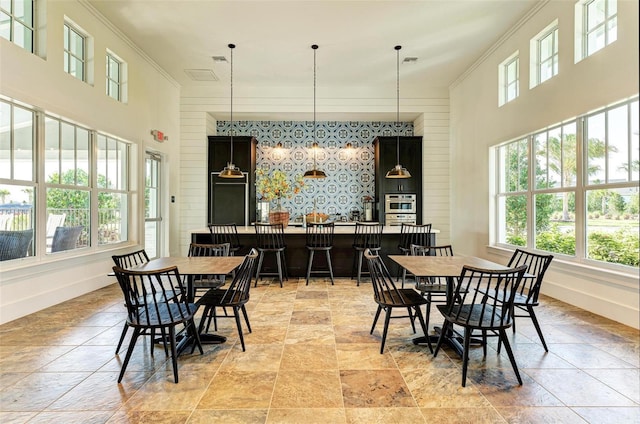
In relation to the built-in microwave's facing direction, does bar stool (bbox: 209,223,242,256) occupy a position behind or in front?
in front

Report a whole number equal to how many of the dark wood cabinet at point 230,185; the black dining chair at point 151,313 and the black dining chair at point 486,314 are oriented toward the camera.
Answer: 1

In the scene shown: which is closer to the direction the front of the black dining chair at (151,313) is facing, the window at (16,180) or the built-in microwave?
the built-in microwave

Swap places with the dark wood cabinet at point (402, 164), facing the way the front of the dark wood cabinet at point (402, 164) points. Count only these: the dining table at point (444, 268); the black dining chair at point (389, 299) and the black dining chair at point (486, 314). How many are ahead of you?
3

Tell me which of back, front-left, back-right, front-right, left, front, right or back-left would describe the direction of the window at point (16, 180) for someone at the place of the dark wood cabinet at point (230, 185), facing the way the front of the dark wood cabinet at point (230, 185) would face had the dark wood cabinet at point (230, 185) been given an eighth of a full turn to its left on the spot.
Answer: right

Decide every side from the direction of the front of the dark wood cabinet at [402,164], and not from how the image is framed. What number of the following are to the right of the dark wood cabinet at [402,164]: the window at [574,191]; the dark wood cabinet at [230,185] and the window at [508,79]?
1

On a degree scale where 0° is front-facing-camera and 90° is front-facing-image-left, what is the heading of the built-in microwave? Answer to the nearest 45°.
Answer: approximately 0°

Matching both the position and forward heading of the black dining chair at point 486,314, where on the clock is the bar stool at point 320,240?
The bar stool is roughly at 12 o'clock from the black dining chair.

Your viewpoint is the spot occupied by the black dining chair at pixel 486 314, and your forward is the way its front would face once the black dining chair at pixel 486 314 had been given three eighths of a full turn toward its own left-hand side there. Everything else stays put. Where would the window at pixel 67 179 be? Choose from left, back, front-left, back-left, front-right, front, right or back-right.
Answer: right

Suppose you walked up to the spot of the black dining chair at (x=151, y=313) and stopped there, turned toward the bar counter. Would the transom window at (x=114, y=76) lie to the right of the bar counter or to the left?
left

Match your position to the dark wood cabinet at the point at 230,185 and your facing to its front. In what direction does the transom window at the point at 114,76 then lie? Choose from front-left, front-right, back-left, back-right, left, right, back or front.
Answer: front-right

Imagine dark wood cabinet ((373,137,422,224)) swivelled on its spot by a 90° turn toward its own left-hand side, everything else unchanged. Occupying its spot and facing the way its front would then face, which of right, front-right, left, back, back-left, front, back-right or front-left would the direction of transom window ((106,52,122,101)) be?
back-right

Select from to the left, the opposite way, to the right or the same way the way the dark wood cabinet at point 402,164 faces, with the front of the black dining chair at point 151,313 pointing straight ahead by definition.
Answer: the opposite way

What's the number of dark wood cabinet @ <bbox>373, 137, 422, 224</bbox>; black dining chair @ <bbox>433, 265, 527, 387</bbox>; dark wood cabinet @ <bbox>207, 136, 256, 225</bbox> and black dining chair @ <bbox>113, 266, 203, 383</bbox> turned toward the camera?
2
